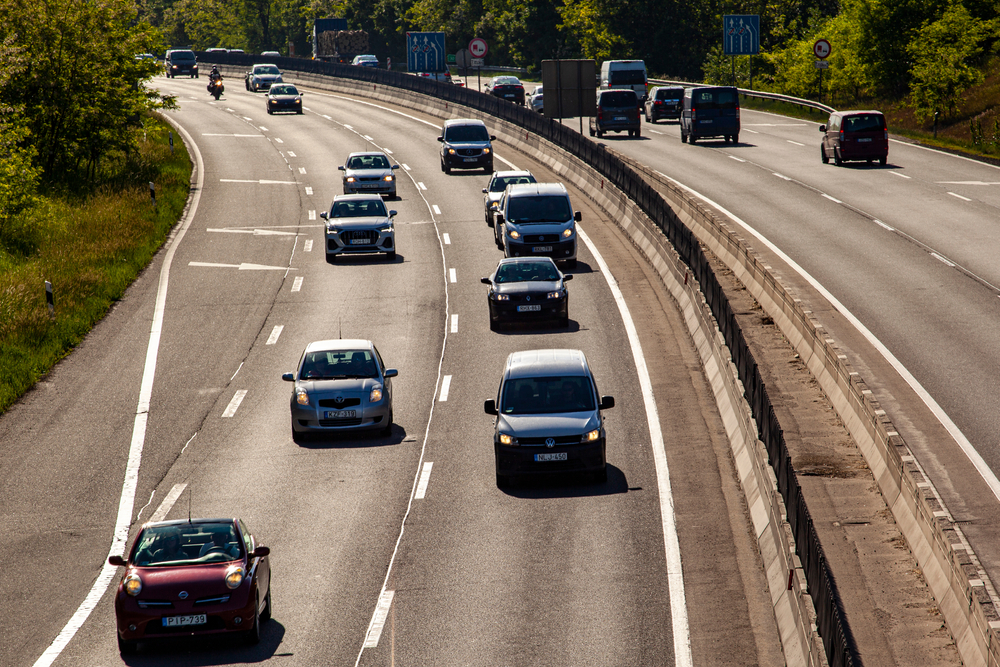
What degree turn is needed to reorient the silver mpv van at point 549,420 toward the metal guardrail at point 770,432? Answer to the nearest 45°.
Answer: approximately 45° to its left

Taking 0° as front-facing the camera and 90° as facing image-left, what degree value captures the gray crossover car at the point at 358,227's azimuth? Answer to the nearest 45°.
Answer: approximately 0°

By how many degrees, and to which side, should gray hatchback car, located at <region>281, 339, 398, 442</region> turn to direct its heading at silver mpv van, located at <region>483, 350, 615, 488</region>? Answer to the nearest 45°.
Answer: approximately 45° to its left

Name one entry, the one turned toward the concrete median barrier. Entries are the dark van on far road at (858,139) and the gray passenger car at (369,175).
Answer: the gray passenger car

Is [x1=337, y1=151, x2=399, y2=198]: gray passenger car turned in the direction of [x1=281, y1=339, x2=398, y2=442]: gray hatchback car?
yes

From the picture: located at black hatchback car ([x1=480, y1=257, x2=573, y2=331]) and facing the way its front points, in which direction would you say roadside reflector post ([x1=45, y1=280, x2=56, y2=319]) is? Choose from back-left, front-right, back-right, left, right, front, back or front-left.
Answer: right

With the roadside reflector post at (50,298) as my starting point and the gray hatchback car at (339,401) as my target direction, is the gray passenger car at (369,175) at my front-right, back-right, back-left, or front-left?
back-left

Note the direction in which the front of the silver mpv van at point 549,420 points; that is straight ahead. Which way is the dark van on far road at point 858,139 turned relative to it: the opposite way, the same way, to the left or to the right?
the opposite way

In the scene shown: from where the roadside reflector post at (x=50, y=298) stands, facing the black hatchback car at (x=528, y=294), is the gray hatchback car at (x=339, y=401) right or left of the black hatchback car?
right

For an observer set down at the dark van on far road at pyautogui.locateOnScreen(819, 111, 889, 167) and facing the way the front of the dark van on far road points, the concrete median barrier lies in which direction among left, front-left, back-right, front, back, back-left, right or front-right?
back

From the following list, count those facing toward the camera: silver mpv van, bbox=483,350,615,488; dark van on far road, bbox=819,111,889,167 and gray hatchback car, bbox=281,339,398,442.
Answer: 2

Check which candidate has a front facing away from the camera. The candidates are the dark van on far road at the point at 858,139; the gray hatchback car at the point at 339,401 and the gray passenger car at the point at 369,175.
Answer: the dark van on far road

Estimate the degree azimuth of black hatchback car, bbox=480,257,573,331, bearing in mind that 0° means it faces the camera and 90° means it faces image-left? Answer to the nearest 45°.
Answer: approximately 0°
